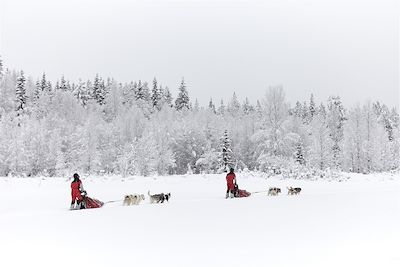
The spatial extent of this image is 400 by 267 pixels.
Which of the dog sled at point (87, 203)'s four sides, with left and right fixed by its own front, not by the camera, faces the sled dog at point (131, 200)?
front

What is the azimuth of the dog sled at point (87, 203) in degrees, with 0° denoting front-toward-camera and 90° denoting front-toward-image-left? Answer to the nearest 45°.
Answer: approximately 270°
